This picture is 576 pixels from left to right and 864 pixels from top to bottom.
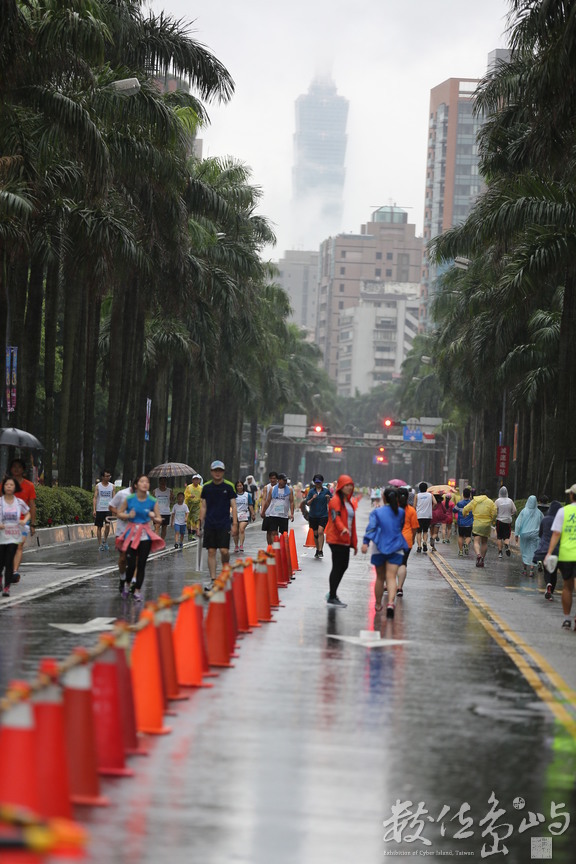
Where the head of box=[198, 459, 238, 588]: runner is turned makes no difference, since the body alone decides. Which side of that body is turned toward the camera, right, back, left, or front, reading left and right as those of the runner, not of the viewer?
front

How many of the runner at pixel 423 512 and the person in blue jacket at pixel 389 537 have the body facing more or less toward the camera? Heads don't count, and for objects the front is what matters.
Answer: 0

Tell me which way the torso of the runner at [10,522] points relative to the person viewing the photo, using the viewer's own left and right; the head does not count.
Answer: facing the viewer

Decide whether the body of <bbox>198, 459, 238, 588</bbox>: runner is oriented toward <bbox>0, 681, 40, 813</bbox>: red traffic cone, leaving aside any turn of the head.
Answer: yes

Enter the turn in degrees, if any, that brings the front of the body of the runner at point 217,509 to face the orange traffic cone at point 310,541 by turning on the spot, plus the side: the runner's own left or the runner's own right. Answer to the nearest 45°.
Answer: approximately 180°

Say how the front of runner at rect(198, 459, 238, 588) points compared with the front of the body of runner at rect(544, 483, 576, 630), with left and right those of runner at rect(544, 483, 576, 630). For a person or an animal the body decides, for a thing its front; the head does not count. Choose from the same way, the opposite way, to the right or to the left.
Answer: the opposite way

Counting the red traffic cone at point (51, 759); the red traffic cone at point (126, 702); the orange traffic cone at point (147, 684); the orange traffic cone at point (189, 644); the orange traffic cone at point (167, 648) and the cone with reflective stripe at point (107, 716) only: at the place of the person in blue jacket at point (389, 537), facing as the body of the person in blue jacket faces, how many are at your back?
6

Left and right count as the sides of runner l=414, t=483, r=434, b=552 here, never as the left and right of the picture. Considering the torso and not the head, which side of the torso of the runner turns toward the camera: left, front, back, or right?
back

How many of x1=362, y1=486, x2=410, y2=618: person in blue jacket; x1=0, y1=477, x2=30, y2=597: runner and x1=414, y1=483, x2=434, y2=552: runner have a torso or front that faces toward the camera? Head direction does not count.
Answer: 1

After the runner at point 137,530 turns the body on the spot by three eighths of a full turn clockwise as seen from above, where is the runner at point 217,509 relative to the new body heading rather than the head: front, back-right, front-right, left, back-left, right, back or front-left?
right

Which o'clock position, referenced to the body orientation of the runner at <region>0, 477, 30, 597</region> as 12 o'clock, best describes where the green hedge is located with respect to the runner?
The green hedge is roughly at 6 o'clock from the runner.

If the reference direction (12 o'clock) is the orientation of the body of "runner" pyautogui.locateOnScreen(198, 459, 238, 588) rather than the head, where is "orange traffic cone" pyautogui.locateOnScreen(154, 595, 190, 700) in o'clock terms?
The orange traffic cone is roughly at 12 o'clock from the runner.
